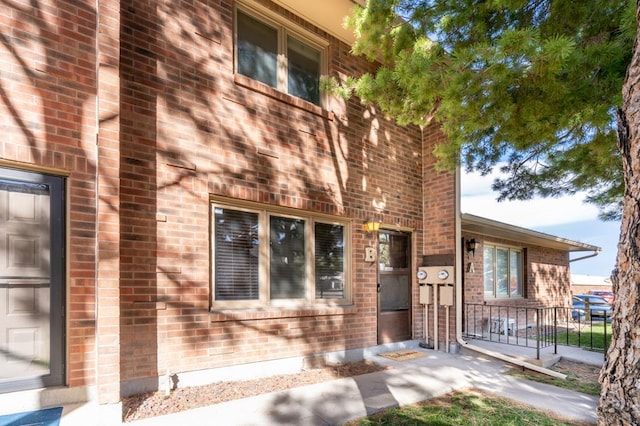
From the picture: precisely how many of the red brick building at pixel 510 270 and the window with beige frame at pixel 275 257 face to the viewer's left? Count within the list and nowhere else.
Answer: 0

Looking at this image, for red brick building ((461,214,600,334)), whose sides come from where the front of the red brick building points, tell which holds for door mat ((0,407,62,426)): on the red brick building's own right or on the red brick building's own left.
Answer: on the red brick building's own right

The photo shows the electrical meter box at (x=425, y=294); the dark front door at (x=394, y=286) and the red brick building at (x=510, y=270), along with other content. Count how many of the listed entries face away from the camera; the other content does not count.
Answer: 0

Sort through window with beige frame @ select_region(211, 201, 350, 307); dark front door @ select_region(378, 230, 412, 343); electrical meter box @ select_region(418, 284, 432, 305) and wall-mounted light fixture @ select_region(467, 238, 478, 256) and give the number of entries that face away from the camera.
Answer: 0

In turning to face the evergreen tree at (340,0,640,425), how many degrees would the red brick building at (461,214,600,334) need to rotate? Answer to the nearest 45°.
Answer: approximately 45° to its right

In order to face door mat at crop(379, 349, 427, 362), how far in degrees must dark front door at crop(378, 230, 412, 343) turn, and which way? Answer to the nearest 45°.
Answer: approximately 45° to its right

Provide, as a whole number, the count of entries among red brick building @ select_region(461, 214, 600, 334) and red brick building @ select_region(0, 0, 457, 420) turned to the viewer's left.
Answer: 0

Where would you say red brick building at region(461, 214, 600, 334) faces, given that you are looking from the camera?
facing the viewer and to the right of the viewer

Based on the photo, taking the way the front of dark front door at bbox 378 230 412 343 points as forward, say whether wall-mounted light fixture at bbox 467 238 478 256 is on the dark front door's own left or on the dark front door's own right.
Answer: on the dark front door's own left

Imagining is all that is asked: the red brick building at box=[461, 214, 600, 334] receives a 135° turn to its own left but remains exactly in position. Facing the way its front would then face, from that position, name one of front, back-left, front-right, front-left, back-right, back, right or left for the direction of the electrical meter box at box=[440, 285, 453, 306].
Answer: back

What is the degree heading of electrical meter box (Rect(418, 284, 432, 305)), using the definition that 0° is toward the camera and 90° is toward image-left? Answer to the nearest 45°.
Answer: approximately 45°
